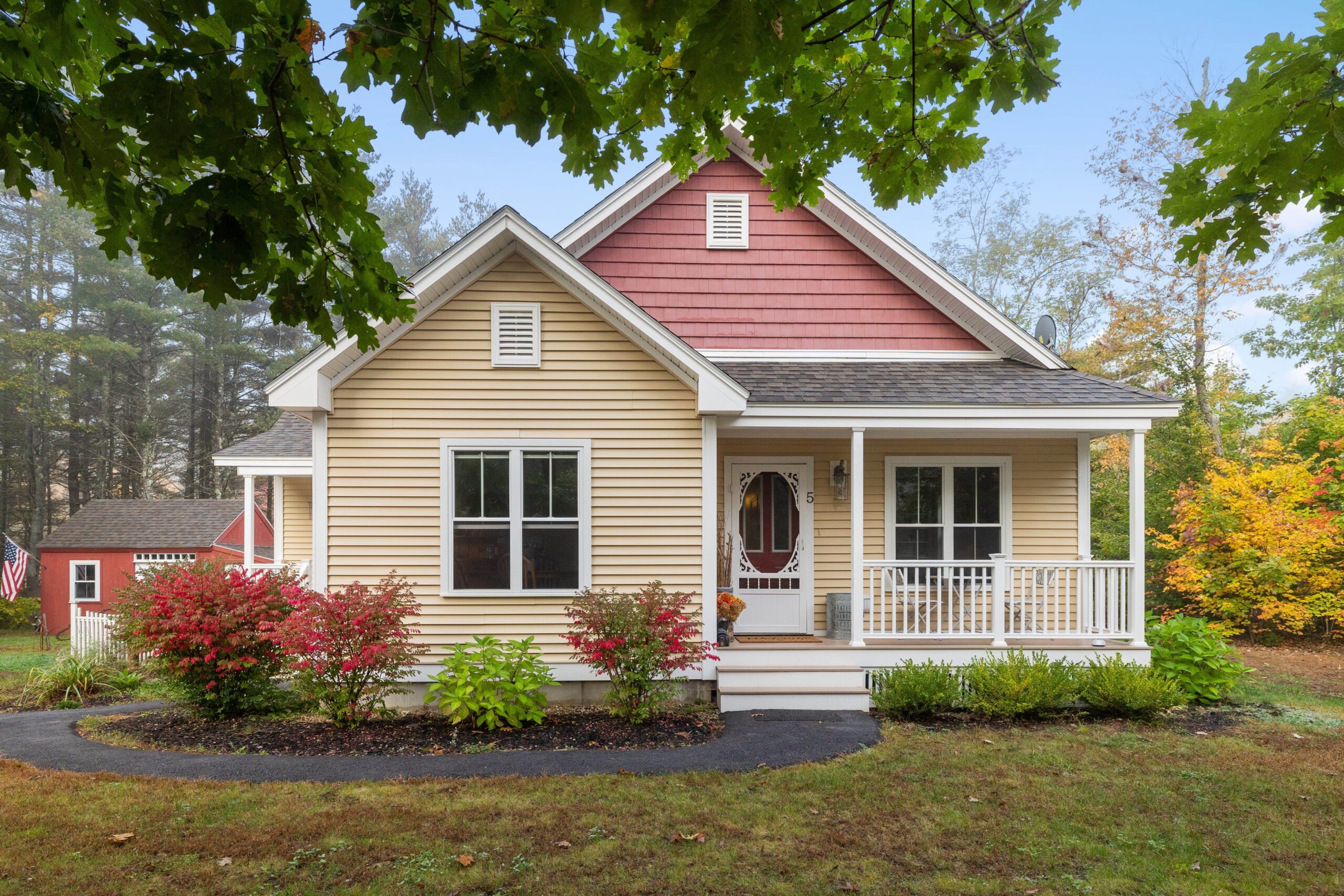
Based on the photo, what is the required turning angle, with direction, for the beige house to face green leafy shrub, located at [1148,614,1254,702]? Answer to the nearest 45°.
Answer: approximately 90° to its left

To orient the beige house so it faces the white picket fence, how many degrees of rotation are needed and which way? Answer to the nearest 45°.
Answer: approximately 135° to its right

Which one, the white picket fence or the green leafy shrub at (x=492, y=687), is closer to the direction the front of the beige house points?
the green leafy shrub

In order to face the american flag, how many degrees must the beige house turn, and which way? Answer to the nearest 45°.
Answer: approximately 135° to its right

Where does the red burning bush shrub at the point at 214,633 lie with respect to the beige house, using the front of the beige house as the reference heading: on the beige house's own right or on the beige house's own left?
on the beige house's own right

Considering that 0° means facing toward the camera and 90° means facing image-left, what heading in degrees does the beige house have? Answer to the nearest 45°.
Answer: approximately 0°

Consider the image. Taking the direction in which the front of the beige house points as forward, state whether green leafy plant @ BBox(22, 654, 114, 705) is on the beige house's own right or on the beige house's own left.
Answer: on the beige house's own right

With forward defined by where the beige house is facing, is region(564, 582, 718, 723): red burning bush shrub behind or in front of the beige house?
in front

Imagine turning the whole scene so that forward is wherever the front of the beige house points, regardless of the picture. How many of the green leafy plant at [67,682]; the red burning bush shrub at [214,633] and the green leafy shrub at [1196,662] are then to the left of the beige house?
1
